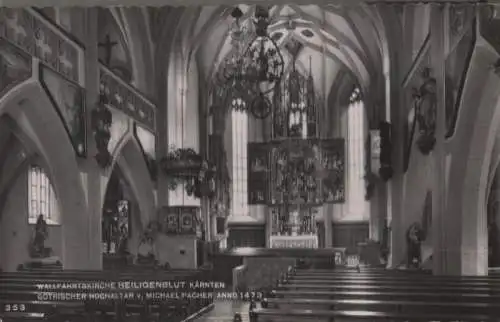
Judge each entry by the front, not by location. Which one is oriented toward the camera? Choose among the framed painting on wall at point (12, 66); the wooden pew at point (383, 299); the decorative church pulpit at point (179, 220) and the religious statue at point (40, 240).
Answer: the decorative church pulpit

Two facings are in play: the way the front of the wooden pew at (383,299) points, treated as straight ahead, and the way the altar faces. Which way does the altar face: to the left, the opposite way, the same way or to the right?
the opposite way

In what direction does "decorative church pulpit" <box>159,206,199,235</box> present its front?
toward the camera

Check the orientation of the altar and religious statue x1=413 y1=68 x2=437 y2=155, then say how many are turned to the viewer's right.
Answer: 0

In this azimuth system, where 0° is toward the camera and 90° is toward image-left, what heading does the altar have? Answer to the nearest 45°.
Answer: approximately 0°

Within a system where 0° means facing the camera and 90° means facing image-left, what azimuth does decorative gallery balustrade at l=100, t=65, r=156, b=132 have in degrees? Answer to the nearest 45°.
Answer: approximately 315°

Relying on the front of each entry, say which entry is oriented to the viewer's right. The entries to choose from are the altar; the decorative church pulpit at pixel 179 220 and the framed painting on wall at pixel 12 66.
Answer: the framed painting on wall

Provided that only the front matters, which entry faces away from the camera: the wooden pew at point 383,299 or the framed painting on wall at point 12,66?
the wooden pew

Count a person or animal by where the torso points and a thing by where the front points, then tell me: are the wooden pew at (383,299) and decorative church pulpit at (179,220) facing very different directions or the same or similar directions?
very different directions

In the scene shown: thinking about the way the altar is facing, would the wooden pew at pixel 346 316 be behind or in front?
in front

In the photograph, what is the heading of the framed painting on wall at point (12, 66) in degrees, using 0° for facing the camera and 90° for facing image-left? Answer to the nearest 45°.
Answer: approximately 270°

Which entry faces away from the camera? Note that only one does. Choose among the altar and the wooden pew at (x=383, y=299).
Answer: the wooden pew
